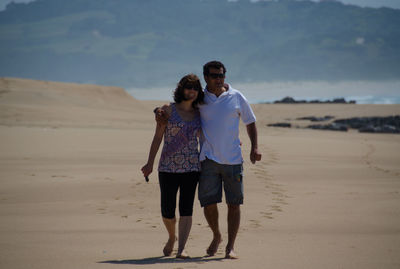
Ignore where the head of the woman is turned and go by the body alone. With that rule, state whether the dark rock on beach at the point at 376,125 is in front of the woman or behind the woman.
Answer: behind

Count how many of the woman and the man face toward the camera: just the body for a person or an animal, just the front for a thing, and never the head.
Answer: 2

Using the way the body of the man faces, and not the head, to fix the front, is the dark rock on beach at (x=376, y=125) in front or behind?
behind

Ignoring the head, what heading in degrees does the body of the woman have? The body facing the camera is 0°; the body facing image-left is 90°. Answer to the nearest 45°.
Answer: approximately 0°
